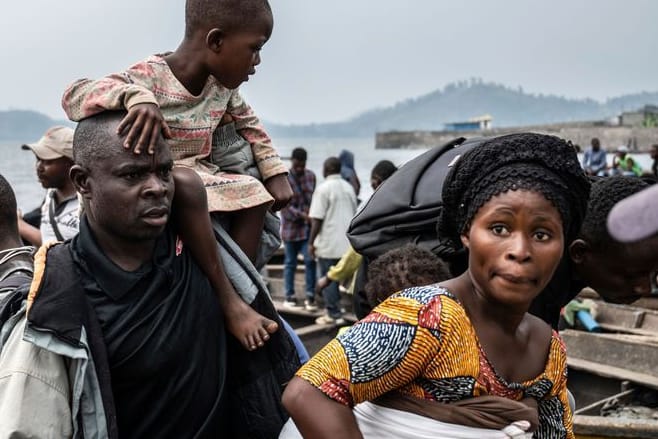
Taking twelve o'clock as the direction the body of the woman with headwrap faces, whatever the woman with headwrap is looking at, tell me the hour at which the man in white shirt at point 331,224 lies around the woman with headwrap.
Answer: The man in white shirt is roughly at 7 o'clock from the woman with headwrap.

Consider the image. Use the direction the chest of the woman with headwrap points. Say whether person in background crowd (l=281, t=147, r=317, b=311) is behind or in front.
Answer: behind

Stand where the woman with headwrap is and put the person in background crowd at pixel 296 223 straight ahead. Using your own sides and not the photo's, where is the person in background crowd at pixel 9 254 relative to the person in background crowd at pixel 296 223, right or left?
left

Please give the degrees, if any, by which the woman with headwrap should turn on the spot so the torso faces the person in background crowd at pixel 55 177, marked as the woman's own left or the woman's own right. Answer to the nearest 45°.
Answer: approximately 180°

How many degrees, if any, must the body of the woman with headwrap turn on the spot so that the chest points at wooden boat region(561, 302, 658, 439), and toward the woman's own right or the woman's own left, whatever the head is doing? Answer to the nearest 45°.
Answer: approximately 135° to the woman's own left

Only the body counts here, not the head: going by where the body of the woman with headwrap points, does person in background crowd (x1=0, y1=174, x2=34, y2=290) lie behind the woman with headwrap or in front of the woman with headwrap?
behind

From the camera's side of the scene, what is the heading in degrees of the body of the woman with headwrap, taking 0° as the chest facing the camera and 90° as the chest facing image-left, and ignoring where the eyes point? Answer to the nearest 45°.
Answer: approximately 315°

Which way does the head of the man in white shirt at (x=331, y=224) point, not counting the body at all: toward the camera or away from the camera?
away from the camera
